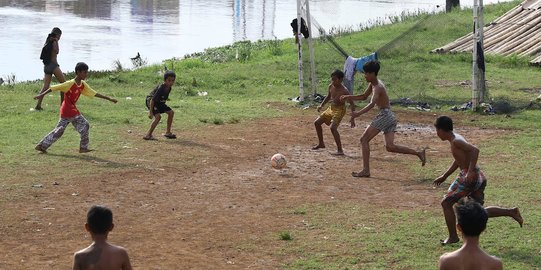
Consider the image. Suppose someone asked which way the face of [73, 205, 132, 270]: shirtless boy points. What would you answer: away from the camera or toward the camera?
away from the camera

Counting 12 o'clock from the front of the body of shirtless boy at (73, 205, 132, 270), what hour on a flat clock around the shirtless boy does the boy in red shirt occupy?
The boy in red shirt is roughly at 12 o'clock from the shirtless boy.

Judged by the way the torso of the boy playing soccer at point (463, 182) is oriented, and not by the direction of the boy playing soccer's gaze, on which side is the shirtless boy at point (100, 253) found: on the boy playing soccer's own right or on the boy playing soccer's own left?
on the boy playing soccer's own left

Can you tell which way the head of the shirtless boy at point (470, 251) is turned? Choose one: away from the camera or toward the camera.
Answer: away from the camera

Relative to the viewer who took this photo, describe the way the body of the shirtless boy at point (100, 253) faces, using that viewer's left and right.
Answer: facing away from the viewer

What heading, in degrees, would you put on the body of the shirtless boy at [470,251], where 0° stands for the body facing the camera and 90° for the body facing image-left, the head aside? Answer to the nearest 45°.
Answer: approximately 180°

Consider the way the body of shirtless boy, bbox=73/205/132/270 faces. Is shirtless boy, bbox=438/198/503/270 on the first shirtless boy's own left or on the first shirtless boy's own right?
on the first shirtless boy's own right

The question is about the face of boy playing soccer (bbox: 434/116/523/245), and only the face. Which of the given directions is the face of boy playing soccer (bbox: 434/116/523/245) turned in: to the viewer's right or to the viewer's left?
to the viewer's left

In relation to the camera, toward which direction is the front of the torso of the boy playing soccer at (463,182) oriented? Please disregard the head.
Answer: to the viewer's left

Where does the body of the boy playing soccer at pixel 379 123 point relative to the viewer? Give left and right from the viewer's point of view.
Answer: facing to the left of the viewer

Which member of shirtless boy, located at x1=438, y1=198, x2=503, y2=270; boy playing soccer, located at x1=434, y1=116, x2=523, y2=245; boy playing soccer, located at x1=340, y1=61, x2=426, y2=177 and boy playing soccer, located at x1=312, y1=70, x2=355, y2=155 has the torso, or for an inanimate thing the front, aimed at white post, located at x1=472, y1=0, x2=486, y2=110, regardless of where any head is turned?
the shirtless boy

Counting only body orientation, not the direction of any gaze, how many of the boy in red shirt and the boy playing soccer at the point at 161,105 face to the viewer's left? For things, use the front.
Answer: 0

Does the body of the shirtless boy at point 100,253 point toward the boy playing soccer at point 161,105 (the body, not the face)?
yes

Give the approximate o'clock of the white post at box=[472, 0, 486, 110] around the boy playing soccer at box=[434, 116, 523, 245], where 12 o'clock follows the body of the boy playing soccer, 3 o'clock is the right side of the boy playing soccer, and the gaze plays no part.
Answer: The white post is roughly at 3 o'clock from the boy playing soccer.

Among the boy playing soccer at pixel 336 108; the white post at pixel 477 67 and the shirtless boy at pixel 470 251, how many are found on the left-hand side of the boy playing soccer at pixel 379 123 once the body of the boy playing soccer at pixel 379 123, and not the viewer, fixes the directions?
1
